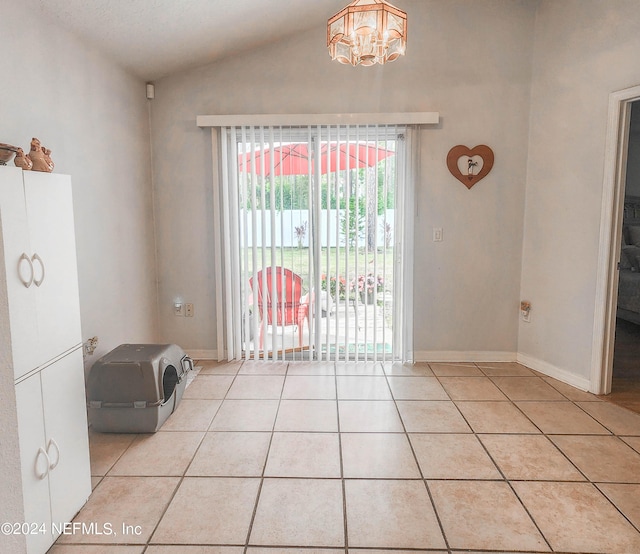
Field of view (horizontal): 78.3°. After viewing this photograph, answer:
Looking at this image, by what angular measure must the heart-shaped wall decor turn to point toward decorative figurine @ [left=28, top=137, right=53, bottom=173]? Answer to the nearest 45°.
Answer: approximately 45° to its right

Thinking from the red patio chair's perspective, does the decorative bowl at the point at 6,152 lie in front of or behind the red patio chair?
behind

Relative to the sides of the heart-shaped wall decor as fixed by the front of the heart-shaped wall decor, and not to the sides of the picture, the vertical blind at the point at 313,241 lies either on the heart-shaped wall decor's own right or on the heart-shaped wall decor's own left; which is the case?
on the heart-shaped wall decor's own right

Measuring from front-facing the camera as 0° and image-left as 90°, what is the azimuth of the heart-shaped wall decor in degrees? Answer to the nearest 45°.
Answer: approximately 0°

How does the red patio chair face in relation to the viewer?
away from the camera

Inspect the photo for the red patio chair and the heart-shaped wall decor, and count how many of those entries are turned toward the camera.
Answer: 1

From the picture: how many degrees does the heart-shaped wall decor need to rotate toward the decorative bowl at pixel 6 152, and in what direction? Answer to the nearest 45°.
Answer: approximately 45° to its right

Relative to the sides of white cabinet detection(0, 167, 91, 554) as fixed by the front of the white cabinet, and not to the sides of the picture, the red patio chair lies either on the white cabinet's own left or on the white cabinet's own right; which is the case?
on the white cabinet's own left

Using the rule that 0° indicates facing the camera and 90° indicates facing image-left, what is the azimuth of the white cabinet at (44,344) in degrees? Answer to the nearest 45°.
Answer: approximately 315°

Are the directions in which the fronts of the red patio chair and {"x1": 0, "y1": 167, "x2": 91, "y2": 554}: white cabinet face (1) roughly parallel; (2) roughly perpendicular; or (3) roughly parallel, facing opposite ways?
roughly perpendicular
